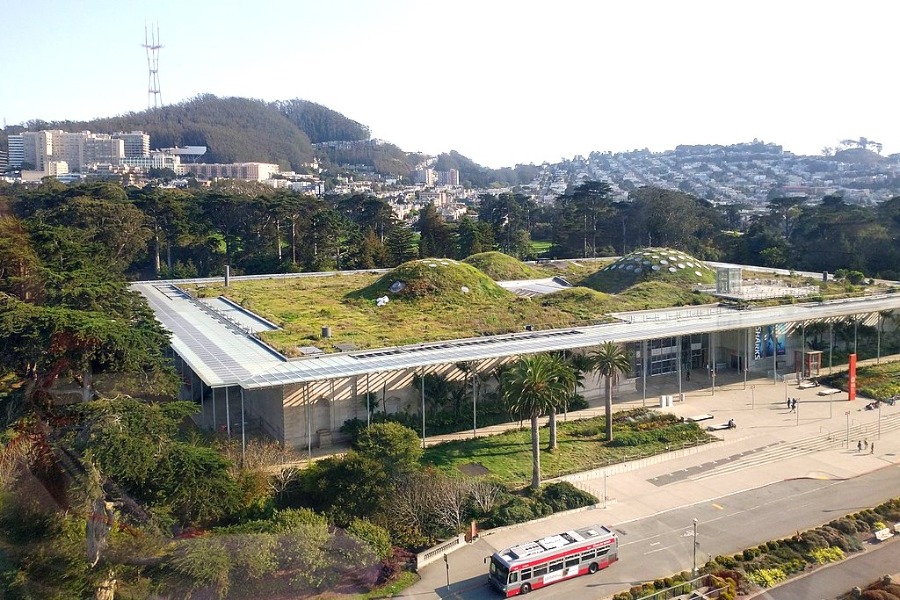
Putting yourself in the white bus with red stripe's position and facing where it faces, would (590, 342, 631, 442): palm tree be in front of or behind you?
behind

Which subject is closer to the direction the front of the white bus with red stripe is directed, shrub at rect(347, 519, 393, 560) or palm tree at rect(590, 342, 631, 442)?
the shrub

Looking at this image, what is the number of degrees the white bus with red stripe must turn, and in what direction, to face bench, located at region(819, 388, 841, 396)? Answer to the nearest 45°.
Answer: approximately 180°

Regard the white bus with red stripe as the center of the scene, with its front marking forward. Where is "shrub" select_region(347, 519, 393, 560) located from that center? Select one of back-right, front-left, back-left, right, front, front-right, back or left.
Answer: front-right

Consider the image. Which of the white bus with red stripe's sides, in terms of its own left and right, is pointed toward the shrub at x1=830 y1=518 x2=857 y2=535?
back

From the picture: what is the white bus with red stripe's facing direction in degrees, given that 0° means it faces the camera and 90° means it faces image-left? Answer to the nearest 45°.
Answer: approximately 45°

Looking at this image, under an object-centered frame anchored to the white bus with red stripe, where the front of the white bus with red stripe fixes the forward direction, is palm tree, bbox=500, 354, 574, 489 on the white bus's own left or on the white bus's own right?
on the white bus's own right

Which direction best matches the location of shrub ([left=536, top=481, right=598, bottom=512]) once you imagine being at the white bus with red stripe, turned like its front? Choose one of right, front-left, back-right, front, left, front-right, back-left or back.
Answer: back-right

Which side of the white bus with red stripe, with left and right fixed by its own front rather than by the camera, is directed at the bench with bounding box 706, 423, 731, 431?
back

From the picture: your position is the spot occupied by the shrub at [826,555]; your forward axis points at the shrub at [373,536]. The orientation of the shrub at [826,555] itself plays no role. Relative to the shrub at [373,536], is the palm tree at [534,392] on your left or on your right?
right

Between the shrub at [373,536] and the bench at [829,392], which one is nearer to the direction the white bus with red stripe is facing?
the shrub

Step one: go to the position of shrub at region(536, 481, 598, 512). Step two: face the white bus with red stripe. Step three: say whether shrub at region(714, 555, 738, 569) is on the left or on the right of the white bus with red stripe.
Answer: left
